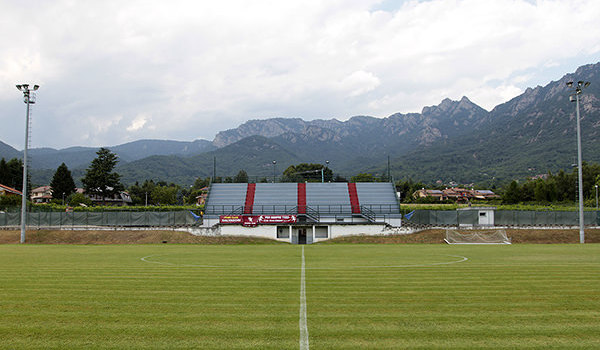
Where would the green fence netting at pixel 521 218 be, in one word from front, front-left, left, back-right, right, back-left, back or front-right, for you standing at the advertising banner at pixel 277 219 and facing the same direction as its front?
left

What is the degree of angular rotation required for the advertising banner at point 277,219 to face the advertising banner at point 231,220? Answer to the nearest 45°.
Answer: approximately 90° to its right

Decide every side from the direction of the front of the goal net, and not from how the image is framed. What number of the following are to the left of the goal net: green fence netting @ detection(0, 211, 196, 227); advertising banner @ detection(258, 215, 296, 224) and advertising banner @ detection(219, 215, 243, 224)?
0

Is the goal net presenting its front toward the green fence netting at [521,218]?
no

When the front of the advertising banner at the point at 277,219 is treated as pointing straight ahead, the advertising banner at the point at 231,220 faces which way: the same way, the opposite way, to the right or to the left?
the same way

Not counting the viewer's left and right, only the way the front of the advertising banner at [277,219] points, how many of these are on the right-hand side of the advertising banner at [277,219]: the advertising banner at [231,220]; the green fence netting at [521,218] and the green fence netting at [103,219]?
2

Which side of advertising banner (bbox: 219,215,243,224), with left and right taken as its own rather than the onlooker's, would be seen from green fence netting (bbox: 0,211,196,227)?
right

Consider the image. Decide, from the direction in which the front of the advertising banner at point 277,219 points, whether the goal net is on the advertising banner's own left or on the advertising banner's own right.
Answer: on the advertising banner's own left

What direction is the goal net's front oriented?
toward the camera

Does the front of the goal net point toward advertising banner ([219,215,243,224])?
no

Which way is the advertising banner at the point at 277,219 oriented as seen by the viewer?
toward the camera

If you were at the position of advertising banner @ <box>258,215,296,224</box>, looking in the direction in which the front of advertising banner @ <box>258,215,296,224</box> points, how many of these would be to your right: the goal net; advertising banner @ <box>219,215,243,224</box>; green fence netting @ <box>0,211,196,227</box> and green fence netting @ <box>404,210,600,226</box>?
2

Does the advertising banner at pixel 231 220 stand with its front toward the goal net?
no

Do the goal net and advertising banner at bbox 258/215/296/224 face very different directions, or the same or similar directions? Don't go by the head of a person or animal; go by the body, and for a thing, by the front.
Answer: same or similar directions

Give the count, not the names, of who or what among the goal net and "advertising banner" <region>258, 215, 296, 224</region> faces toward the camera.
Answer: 2

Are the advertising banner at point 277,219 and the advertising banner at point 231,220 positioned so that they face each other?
no

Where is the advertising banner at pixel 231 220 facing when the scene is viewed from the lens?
facing the viewer

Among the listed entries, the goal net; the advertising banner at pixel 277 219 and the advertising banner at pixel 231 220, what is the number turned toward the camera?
3
